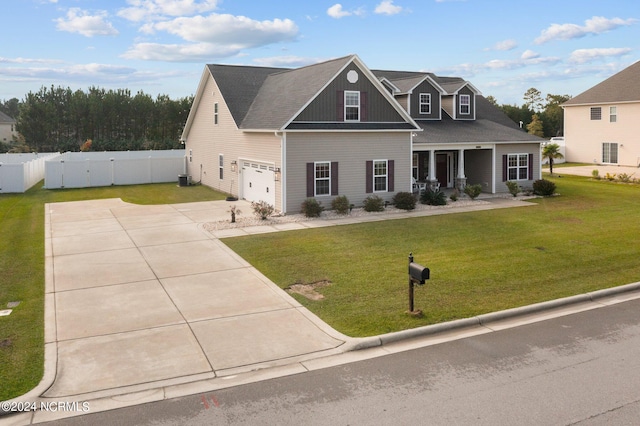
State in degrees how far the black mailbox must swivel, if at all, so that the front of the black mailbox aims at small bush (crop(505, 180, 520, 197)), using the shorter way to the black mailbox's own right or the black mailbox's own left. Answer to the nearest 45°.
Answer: approximately 135° to the black mailbox's own left

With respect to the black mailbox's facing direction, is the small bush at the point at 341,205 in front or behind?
behind

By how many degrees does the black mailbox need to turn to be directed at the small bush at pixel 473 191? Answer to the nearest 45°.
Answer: approximately 135° to its left

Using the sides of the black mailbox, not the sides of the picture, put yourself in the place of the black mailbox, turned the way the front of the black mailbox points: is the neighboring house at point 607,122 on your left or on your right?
on your left

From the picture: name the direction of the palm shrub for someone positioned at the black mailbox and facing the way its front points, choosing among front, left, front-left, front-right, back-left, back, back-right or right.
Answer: back-left

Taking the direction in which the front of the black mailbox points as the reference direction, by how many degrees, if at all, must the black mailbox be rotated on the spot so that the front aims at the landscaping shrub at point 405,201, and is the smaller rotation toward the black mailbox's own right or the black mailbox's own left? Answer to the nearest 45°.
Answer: approximately 135° to the black mailbox's own left

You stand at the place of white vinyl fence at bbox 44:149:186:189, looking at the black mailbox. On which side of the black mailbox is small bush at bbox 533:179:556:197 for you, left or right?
left

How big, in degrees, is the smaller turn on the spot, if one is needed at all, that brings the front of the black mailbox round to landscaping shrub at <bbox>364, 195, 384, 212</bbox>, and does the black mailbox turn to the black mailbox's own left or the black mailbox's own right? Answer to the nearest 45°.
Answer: approximately 135° to the black mailbox's own left

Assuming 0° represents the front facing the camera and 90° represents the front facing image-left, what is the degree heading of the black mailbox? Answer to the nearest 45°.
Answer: approximately 315°

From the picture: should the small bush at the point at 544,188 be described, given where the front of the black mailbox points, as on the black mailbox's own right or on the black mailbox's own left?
on the black mailbox's own left
